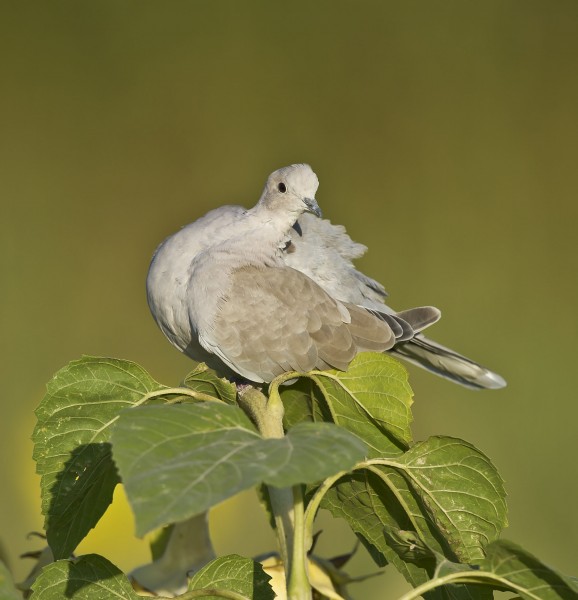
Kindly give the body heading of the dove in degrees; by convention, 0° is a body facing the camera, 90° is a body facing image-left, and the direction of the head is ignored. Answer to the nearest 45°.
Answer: approximately 90°
